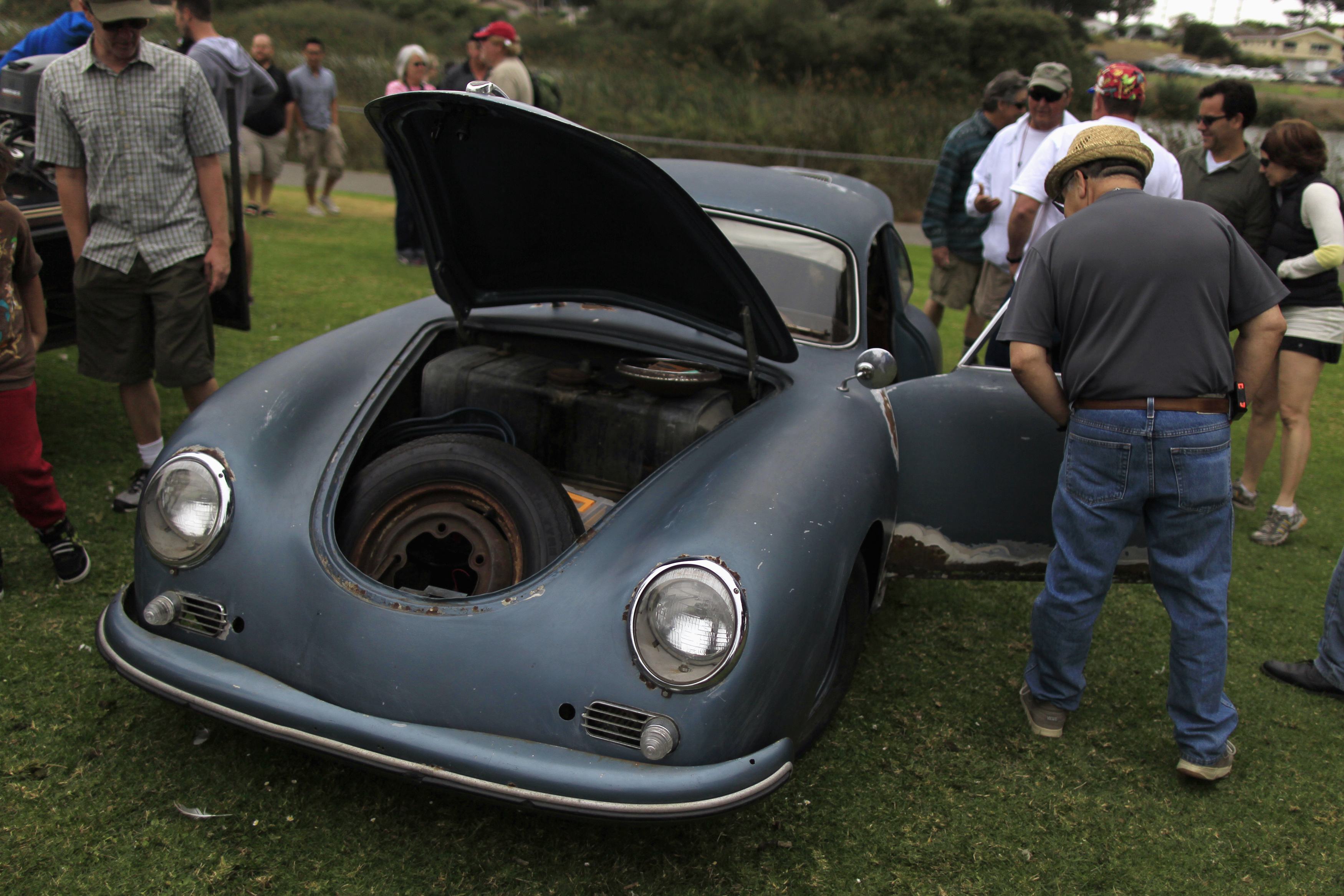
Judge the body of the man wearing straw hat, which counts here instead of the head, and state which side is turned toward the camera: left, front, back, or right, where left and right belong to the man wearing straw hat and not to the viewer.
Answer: back

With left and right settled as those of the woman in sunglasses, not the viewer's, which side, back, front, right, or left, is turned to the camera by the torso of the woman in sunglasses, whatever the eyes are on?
left

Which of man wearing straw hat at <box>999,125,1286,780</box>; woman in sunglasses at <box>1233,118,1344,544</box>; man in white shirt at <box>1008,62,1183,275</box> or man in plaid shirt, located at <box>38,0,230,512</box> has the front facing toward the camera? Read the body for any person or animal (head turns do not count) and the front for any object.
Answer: the man in plaid shirt

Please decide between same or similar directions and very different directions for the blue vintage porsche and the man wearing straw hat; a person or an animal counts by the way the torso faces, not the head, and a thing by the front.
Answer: very different directions

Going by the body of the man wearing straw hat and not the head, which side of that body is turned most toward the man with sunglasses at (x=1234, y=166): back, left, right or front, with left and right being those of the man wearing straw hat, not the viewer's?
front

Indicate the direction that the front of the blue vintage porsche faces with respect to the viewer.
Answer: facing the viewer and to the left of the viewer

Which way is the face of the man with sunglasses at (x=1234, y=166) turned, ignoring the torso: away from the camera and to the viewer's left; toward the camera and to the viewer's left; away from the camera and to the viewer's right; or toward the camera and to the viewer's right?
toward the camera and to the viewer's left

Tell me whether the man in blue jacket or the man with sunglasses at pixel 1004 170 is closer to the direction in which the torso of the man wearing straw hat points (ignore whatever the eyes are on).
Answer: the man with sunglasses

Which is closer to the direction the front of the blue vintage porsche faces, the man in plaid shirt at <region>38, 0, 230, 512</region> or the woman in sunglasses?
the man in plaid shirt

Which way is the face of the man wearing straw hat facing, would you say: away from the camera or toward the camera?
away from the camera

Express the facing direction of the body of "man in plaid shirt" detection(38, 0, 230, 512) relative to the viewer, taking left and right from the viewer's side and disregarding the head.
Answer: facing the viewer

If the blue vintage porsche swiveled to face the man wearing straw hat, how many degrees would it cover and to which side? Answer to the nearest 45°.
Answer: approximately 135° to its left

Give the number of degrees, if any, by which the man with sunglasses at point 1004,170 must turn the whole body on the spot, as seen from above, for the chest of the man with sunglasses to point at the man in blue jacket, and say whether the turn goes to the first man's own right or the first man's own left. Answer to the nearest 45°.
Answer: approximately 90° to the first man's own right

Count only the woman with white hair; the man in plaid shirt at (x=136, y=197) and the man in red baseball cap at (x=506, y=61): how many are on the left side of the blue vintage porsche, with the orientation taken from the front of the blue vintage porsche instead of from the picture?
0

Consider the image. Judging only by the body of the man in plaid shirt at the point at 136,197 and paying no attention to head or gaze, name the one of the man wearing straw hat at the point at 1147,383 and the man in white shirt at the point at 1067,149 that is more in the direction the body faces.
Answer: the man wearing straw hat
